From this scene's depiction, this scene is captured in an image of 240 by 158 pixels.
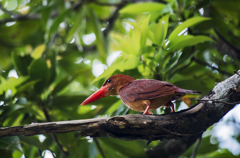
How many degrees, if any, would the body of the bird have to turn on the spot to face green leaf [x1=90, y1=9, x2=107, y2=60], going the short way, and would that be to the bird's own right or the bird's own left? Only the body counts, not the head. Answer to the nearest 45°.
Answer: approximately 90° to the bird's own right

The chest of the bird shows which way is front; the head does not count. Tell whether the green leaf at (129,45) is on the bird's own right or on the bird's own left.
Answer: on the bird's own right

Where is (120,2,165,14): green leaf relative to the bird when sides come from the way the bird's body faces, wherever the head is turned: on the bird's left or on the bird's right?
on the bird's right

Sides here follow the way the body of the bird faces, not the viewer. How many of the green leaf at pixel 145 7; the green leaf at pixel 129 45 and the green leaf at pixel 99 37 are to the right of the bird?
3

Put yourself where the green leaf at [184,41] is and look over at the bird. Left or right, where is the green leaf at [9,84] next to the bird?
right

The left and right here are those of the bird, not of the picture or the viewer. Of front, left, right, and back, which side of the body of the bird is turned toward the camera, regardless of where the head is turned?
left

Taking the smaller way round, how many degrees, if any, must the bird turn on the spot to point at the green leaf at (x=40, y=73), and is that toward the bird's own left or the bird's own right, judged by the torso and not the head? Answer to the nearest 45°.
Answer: approximately 45° to the bird's own right

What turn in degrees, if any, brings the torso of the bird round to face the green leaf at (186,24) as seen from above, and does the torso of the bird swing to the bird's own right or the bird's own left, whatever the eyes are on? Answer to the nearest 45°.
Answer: approximately 135° to the bird's own right

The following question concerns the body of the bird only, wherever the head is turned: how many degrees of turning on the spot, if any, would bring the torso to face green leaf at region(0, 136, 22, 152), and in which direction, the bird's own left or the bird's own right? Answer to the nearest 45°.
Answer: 0° — it already faces it
